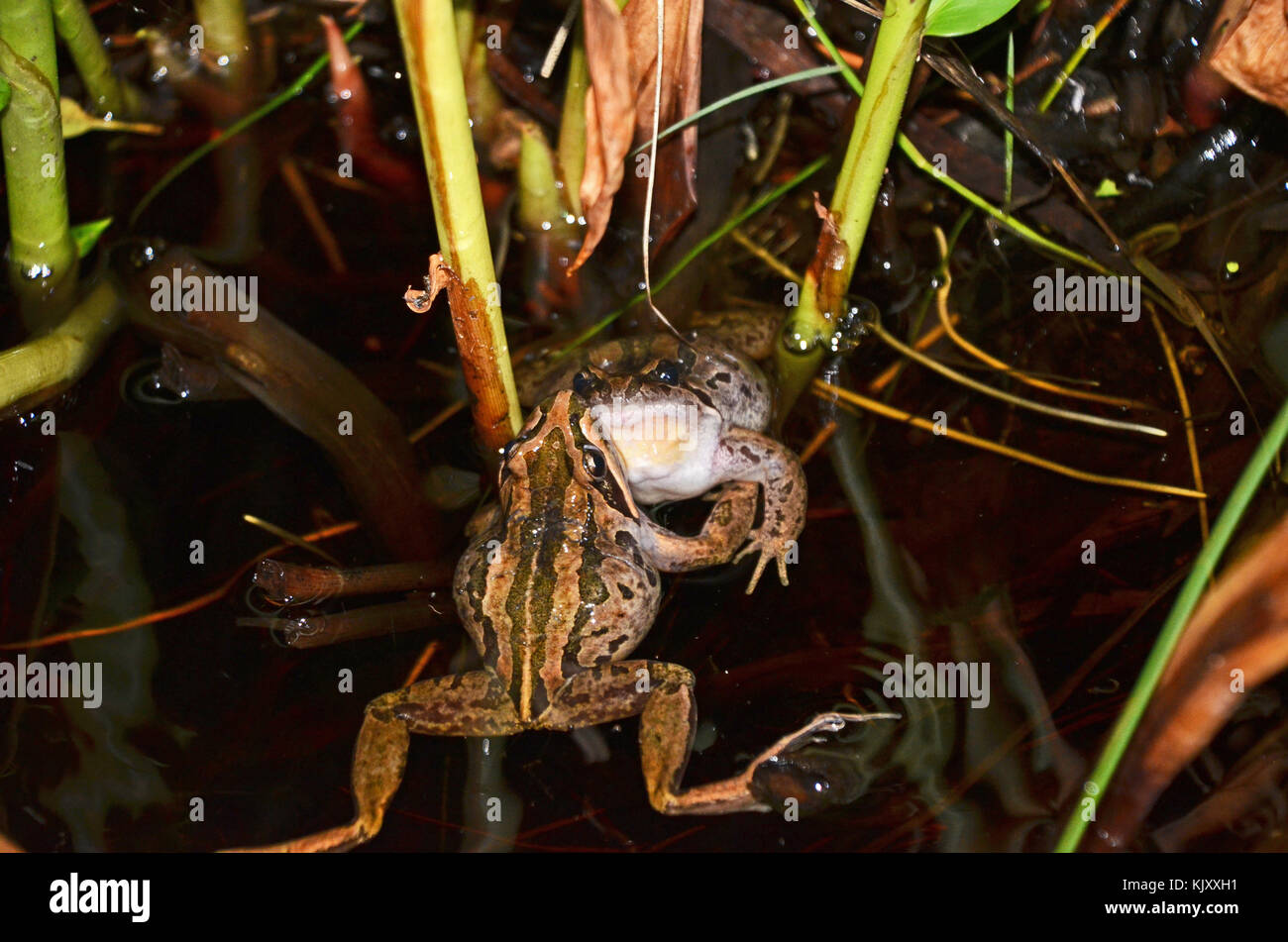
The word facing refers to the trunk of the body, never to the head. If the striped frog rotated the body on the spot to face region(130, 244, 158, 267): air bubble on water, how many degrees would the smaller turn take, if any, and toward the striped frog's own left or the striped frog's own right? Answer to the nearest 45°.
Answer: approximately 45° to the striped frog's own left

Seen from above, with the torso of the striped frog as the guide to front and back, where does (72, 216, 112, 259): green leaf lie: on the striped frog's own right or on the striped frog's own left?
on the striped frog's own left

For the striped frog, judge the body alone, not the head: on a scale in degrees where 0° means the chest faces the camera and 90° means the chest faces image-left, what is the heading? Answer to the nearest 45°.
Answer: approximately 180°
